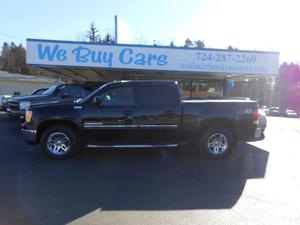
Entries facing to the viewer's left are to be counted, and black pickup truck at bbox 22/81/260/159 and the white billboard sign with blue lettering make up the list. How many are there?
1

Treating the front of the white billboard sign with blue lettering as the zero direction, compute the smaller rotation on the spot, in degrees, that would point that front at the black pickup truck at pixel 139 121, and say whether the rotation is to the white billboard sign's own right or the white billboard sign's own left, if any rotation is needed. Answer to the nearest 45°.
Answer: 0° — it already faces it

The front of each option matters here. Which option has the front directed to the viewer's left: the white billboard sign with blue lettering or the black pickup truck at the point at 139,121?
the black pickup truck

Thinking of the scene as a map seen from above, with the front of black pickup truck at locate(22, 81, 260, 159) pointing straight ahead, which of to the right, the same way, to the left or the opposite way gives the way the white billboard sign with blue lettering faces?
to the left

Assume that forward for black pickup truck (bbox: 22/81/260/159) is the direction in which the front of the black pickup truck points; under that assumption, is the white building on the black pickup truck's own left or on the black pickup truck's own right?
on the black pickup truck's own right

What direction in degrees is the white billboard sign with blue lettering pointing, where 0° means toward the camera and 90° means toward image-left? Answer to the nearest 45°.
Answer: approximately 0°

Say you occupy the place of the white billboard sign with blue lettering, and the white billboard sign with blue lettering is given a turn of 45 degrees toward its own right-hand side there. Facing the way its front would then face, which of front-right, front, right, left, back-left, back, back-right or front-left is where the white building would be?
right

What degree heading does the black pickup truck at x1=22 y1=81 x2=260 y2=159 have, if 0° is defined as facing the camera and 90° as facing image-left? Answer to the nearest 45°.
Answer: approximately 90°

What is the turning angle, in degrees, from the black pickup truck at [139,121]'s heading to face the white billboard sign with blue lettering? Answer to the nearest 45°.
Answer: approximately 90° to its right
